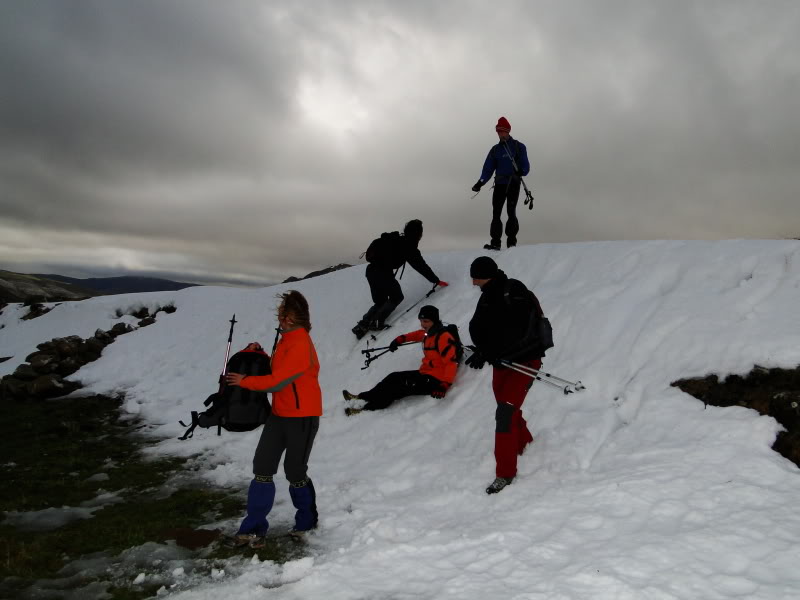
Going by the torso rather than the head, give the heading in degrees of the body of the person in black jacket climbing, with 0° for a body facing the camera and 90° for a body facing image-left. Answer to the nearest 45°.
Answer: approximately 270°

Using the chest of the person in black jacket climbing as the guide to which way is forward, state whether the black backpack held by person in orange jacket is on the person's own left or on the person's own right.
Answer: on the person's own right

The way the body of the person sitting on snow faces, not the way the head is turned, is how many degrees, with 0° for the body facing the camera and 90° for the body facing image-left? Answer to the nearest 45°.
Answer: approximately 90°

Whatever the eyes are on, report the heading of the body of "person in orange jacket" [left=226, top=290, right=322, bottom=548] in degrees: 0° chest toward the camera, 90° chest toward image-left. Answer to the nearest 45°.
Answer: approximately 90°

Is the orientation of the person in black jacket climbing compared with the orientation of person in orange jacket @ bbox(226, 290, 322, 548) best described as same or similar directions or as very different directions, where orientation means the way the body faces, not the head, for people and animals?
very different directions

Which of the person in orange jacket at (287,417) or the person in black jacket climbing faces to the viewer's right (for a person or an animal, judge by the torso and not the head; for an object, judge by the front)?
the person in black jacket climbing

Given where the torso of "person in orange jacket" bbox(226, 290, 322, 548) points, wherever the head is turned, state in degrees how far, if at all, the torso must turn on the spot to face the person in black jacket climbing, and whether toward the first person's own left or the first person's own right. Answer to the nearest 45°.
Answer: approximately 90° to the first person's own right

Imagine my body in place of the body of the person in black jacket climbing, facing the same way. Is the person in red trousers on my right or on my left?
on my right

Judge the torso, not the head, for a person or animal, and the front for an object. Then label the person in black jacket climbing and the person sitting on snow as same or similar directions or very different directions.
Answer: very different directions
